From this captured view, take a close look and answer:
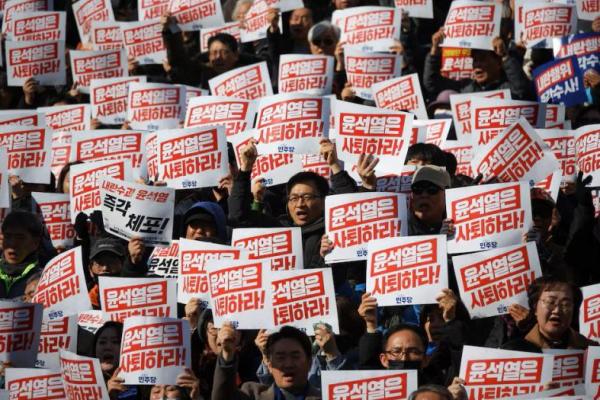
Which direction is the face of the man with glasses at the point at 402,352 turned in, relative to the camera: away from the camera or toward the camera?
toward the camera

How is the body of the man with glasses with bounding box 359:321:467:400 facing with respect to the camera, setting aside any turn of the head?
toward the camera

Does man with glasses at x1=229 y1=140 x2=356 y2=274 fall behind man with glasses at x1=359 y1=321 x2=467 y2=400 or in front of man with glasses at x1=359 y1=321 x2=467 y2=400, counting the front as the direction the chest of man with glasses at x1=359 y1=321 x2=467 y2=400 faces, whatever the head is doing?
behind
